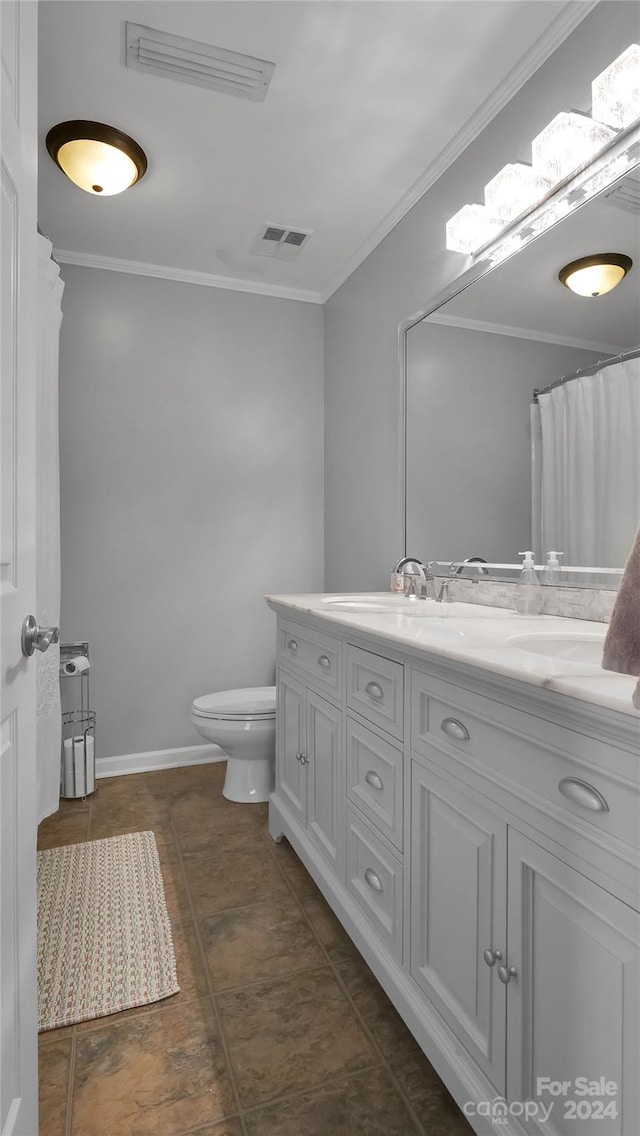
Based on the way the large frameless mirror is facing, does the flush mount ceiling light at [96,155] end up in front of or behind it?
in front

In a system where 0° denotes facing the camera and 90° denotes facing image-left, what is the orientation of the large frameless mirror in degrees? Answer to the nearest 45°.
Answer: approximately 45°

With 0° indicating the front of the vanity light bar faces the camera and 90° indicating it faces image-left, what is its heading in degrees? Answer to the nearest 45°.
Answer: approximately 45°
